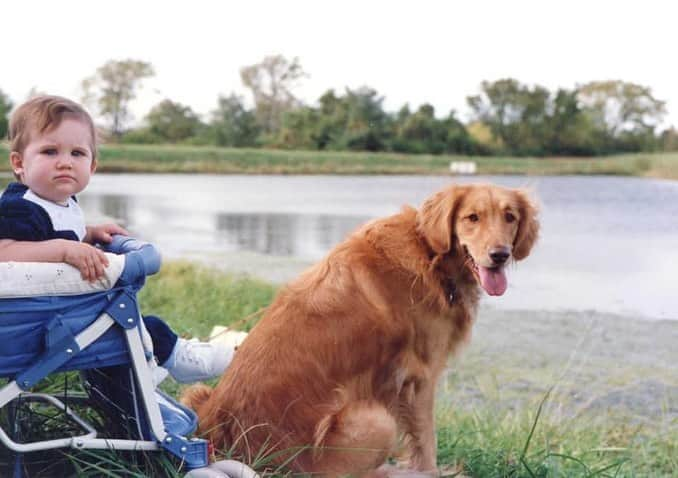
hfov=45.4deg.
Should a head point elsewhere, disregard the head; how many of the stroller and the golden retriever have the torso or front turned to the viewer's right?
2

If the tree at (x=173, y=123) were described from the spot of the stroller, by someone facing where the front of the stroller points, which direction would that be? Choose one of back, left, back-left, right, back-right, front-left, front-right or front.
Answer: left

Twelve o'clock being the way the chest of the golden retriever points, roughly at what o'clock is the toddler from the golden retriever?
The toddler is roughly at 5 o'clock from the golden retriever.

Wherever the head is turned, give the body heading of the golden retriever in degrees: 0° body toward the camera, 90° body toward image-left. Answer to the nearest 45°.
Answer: approximately 270°

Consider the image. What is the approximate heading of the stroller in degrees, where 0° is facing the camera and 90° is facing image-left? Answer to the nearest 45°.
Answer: approximately 270°

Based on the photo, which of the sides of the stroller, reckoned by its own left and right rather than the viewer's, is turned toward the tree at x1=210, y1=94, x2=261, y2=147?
left

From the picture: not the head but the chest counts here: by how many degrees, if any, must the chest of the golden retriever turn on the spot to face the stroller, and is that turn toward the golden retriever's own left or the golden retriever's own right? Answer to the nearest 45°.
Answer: approximately 135° to the golden retriever's own right

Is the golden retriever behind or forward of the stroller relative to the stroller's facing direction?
forward
